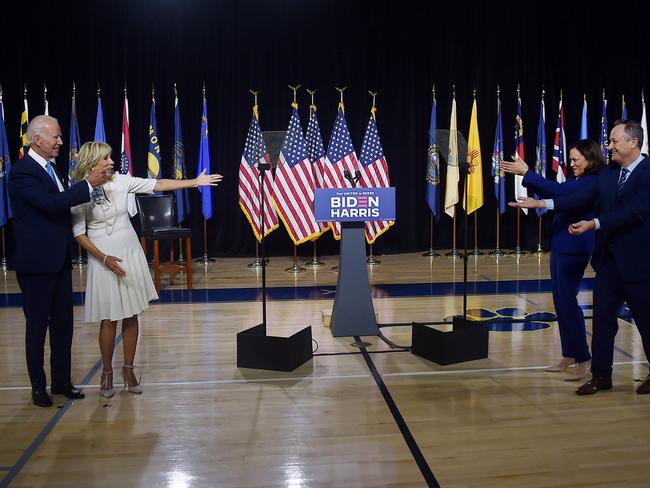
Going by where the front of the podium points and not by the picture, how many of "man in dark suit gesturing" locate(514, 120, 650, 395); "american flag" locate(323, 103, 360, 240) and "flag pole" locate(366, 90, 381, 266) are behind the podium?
2

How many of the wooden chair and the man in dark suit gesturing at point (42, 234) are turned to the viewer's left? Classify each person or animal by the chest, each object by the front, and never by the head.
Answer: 0

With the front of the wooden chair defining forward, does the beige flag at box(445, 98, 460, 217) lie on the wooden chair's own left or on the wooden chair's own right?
on the wooden chair's own left

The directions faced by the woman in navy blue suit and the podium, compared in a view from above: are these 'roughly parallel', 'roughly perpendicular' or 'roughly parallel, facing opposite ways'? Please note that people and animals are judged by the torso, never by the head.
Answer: roughly perpendicular

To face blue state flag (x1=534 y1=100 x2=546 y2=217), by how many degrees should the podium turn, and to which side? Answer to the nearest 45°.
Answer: approximately 135° to its left

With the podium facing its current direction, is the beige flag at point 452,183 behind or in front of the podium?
behind

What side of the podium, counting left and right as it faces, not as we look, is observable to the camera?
front

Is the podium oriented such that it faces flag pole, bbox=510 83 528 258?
no

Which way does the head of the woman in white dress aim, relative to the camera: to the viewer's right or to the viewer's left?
to the viewer's right

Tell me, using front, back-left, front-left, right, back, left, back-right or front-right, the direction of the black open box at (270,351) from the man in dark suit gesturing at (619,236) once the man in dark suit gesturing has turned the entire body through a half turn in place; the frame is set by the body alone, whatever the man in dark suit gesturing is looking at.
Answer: back-left

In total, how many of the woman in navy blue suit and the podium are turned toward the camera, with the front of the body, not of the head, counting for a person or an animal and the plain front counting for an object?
1

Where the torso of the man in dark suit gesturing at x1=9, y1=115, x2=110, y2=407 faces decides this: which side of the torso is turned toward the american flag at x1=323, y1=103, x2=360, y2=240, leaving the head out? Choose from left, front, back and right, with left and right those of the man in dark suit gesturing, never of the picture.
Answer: left

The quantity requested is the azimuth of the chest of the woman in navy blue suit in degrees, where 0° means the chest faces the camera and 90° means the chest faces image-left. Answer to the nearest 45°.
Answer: approximately 90°

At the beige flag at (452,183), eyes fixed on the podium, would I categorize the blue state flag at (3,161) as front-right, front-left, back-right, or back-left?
front-right

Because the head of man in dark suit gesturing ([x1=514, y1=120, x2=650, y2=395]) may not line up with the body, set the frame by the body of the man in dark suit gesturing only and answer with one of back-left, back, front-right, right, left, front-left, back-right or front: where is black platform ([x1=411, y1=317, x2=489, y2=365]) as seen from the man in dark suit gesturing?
right

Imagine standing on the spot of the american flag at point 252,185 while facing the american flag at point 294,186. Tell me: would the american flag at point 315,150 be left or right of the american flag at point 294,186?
left
